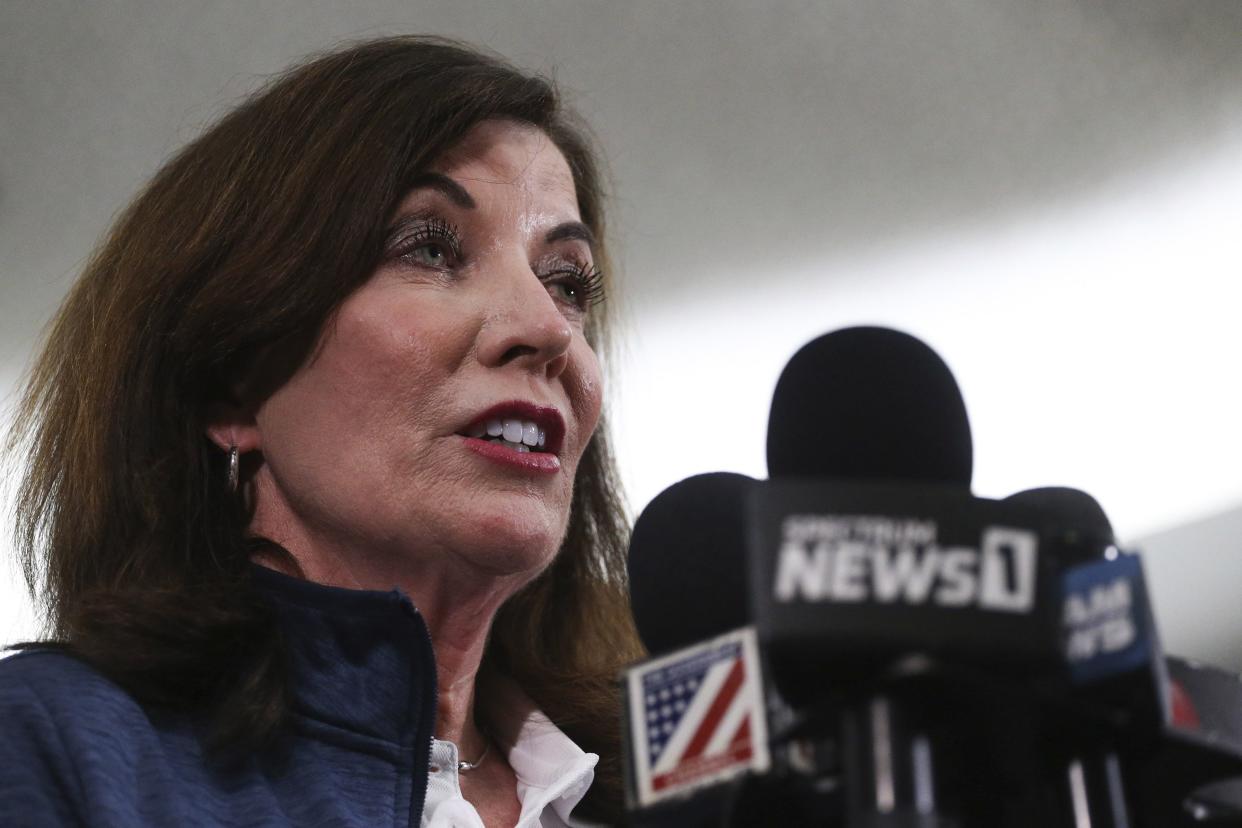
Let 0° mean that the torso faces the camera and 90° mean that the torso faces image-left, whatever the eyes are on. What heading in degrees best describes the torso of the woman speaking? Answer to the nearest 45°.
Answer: approximately 315°
